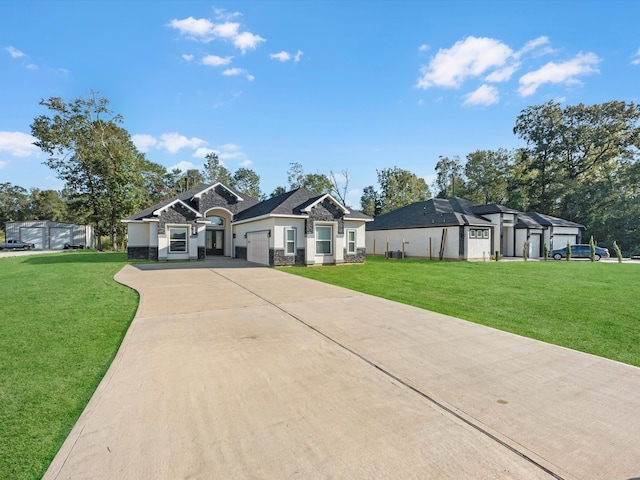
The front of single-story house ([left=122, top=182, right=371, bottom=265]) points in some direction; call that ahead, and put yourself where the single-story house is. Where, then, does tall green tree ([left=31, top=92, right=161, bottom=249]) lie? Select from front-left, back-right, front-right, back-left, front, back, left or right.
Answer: back-right

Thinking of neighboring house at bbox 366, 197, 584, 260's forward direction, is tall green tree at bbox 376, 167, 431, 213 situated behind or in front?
behind

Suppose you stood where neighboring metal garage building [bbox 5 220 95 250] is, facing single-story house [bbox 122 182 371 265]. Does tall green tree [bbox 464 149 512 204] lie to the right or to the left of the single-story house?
left

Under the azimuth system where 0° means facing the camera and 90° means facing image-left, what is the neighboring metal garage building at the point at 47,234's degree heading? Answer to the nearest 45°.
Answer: approximately 0°

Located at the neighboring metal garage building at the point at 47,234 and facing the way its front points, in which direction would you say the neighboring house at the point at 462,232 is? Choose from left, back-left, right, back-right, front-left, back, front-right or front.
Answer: front-left

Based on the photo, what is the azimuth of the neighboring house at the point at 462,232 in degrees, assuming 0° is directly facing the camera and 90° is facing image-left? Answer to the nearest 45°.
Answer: approximately 315°

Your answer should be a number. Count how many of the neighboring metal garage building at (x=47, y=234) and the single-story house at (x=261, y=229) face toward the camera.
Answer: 2

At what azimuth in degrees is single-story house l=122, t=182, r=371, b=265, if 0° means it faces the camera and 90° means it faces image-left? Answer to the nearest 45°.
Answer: approximately 0°

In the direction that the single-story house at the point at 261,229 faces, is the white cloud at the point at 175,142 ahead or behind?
behind

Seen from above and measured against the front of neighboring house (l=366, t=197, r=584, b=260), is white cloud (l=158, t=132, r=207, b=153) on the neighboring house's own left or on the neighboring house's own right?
on the neighboring house's own right

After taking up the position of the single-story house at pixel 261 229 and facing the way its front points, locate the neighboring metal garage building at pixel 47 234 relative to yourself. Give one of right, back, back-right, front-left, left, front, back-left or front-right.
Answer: back-right
